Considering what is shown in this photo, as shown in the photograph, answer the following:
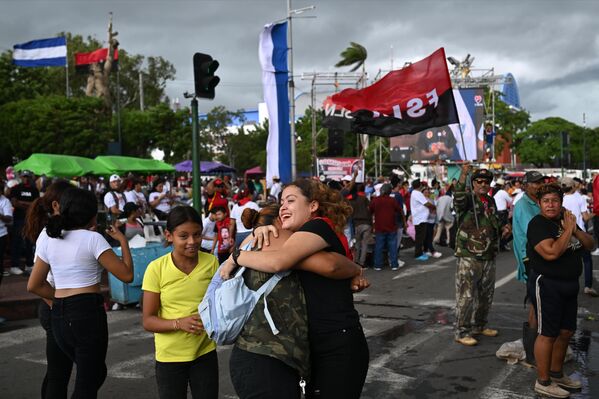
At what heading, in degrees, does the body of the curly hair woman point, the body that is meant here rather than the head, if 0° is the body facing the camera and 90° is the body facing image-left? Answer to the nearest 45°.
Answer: approximately 90°

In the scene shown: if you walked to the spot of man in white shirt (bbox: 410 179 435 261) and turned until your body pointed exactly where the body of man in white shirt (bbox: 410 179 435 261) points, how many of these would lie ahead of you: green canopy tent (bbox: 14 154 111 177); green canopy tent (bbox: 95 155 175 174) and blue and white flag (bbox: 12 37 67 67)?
0

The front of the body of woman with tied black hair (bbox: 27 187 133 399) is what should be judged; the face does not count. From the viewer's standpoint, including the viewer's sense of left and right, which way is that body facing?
facing away from the viewer and to the right of the viewer

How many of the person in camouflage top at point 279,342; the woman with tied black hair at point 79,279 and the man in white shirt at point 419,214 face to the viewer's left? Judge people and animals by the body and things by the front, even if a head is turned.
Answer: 0

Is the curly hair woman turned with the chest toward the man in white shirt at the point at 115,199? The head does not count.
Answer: no

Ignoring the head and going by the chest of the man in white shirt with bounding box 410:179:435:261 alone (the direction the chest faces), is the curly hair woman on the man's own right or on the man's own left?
on the man's own right

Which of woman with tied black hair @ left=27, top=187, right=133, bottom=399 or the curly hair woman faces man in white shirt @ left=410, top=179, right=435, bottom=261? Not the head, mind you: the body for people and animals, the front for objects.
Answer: the woman with tied black hair

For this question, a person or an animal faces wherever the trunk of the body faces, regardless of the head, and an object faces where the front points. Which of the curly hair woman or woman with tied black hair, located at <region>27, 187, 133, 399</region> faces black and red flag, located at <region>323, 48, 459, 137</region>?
the woman with tied black hair

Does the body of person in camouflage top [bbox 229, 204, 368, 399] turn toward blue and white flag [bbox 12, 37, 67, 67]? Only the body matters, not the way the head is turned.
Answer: no

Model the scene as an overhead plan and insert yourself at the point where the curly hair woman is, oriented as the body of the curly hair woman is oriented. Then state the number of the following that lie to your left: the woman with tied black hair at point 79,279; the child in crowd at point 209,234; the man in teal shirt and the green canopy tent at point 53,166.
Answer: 0

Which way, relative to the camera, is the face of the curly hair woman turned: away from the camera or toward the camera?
toward the camera

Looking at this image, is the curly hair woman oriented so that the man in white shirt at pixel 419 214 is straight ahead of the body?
no
